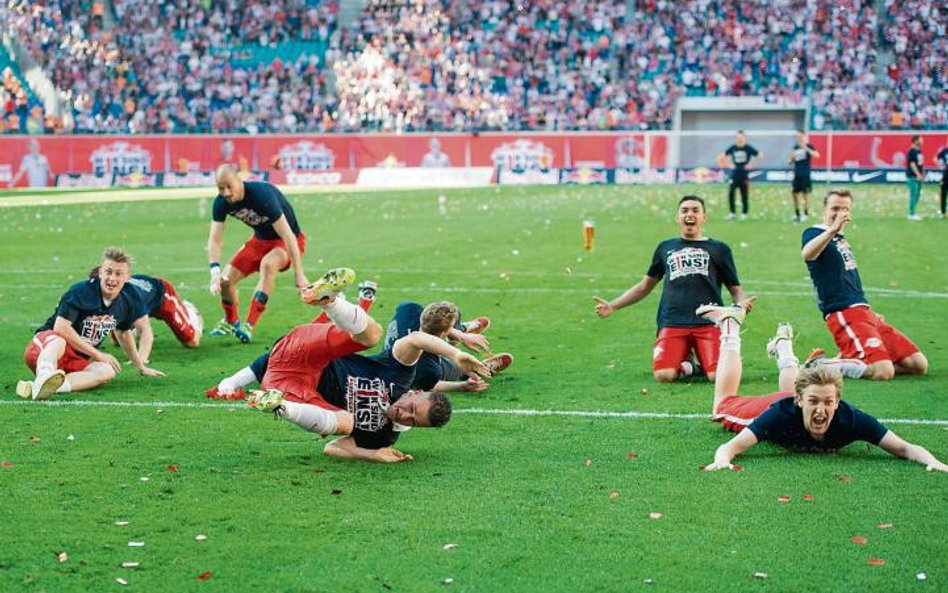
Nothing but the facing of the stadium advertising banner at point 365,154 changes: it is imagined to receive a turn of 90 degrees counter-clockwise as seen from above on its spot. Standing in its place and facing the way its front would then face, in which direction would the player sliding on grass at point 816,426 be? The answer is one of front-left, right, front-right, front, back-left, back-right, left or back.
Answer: right

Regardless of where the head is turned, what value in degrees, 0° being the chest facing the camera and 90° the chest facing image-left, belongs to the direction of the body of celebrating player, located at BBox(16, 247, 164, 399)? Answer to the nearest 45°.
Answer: approximately 0°

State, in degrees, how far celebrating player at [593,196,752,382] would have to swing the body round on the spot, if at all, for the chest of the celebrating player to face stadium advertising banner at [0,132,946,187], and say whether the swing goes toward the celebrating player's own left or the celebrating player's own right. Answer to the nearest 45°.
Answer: approximately 180°

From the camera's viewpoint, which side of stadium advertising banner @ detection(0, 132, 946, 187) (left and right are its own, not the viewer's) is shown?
front

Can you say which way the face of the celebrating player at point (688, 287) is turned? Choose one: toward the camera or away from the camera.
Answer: toward the camera

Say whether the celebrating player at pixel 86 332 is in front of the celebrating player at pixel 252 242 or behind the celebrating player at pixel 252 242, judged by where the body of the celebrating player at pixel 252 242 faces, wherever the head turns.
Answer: in front

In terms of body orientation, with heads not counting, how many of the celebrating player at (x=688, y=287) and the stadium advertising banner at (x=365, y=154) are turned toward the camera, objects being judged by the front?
2

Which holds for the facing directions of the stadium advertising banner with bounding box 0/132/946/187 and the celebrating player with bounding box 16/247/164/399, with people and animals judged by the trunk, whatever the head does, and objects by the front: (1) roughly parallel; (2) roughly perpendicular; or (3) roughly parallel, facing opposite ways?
roughly parallel

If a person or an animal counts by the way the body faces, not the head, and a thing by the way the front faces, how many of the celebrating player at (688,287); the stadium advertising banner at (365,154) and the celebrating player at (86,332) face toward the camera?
3

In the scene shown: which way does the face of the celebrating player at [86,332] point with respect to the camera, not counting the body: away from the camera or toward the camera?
toward the camera

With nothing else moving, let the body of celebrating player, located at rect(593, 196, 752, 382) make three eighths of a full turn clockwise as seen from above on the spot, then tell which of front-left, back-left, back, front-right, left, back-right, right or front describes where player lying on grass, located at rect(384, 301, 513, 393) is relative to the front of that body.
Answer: left

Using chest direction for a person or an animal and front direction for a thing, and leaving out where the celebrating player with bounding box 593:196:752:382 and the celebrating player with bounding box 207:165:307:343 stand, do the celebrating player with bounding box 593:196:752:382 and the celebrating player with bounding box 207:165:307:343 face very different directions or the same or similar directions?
same or similar directions

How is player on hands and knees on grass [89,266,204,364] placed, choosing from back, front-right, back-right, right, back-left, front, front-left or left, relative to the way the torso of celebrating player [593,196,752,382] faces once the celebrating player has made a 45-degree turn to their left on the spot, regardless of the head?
back-right

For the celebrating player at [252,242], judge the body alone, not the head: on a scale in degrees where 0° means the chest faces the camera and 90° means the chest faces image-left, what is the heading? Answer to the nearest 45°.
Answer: approximately 45°

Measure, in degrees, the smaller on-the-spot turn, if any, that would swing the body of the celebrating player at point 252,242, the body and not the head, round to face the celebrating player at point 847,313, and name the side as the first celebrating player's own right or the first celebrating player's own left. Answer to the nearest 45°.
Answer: approximately 90° to the first celebrating player's own left

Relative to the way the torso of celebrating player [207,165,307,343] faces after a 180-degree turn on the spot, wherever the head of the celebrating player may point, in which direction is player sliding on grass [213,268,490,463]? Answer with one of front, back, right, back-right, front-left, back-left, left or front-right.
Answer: back-right

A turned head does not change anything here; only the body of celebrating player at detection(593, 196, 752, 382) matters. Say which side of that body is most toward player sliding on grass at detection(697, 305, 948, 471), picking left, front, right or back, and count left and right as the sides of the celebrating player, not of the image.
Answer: front

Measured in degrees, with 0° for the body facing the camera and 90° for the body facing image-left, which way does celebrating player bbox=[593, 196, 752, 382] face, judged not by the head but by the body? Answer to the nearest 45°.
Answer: approximately 0°

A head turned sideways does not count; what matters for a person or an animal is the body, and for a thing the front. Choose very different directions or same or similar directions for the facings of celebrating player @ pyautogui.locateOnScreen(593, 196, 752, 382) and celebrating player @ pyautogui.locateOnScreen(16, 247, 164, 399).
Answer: same or similar directions
